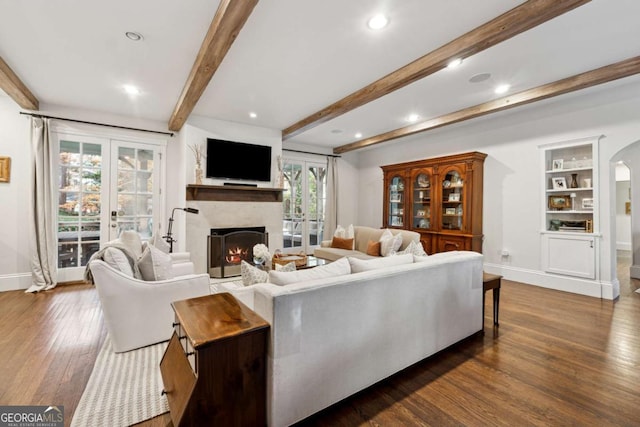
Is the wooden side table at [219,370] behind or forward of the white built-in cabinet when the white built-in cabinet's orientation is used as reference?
forward

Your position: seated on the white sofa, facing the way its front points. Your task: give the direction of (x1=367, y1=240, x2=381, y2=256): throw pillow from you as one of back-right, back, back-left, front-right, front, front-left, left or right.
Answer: front-right

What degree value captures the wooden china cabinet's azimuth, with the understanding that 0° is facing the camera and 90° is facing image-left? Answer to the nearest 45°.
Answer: approximately 45°

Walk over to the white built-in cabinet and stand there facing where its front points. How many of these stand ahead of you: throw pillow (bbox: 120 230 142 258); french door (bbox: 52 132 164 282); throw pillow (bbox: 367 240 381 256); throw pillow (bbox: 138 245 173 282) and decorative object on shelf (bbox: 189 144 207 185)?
5

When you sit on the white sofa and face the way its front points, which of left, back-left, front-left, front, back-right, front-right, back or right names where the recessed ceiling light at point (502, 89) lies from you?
right

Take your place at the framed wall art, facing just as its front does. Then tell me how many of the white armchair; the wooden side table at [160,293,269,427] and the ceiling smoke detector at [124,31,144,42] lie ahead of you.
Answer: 3

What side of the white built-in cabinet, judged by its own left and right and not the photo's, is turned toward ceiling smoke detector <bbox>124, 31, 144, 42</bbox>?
front

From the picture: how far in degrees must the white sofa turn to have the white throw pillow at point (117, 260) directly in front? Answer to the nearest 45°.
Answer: approximately 45° to its left

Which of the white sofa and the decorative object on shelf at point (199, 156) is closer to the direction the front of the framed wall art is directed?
the white sofa

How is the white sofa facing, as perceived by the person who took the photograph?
facing away from the viewer and to the left of the viewer

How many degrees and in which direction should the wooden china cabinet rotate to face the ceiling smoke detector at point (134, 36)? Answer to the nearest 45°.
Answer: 0° — it already faces it

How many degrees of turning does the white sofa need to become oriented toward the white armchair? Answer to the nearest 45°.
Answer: approximately 45° to its left

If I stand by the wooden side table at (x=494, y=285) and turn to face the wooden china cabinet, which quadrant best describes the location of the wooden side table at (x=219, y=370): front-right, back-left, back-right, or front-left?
back-left
